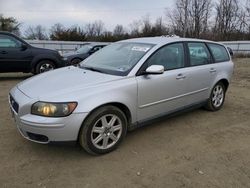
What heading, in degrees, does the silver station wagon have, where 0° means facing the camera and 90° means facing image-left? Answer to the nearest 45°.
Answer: approximately 45°

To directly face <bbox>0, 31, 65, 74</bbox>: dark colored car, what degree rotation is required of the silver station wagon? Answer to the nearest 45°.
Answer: approximately 90° to its right

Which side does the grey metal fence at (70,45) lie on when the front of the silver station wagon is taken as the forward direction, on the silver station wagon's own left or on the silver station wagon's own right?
on the silver station wagon's own right

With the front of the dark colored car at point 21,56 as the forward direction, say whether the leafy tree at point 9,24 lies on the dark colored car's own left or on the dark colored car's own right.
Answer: on the dark colored car's own left

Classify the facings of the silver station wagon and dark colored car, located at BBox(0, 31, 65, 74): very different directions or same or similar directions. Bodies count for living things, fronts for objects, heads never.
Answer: very different directions

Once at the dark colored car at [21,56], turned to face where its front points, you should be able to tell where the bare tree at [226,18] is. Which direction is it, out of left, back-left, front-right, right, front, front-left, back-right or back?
front-left

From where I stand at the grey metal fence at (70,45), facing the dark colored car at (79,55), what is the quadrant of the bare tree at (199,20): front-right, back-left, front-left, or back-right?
back-left

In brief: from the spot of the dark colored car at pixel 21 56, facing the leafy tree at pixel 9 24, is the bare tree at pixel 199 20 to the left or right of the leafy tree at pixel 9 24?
right

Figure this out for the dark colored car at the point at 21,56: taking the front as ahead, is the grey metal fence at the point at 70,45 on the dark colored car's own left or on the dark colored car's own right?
on the dark colored car's own left
